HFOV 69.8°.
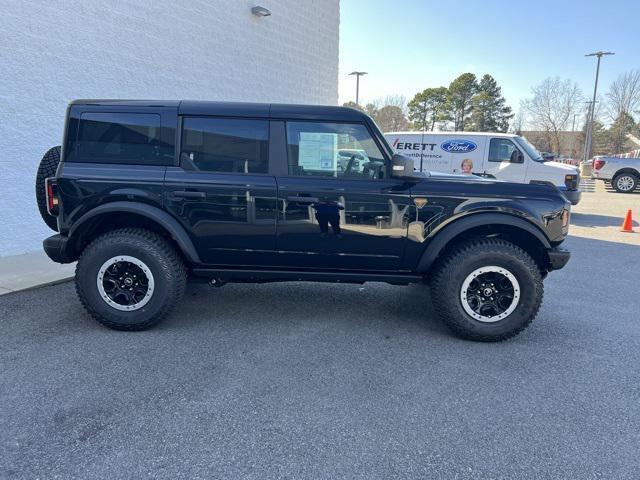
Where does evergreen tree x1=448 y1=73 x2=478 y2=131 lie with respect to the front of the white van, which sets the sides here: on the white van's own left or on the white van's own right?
on the white van's own left

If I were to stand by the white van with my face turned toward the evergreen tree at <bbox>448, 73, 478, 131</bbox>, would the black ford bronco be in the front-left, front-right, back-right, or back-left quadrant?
back-left

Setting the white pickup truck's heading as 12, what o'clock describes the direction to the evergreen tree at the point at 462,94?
The evergreen tree is roughly at 8 o'clock from the white pickup truck.

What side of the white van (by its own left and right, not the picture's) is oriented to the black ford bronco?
right

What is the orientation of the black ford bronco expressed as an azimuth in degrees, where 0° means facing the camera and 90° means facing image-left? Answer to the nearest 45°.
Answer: approximately 270°

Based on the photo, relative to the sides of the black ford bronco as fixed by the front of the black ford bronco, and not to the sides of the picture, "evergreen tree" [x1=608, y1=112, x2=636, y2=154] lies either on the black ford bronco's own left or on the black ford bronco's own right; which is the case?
on the black ford bronco's own left

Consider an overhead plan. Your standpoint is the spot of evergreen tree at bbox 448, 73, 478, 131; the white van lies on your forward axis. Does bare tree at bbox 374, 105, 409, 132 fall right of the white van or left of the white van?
right

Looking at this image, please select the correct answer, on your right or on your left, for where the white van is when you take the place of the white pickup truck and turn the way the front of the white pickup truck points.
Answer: on your right

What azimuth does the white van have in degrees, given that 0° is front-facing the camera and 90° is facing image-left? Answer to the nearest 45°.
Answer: approximately 270°

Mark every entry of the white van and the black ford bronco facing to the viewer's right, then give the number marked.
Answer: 2

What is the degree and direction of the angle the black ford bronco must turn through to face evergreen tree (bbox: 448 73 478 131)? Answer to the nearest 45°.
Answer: approximately 90° to its left

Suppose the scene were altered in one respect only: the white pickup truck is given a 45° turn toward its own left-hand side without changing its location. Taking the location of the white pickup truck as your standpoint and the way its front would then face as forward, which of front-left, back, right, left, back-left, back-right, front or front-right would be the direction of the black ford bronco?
back-right

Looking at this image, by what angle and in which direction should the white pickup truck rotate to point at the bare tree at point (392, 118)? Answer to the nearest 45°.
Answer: approximately 135° to its left

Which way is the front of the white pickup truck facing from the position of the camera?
facing to the right of the viewer

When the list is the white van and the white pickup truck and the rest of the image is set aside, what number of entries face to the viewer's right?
2
